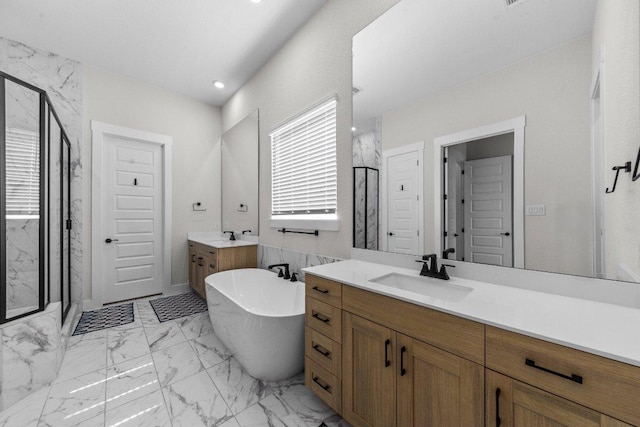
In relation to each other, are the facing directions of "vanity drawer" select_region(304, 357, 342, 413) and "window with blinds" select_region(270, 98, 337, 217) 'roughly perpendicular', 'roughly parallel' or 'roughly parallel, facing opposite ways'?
roughly parallel

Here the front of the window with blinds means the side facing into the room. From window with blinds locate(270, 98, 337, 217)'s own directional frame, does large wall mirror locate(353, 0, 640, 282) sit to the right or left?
on its left

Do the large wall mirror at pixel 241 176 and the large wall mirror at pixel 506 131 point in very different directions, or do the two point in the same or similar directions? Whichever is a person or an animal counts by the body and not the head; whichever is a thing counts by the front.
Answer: same or similar directions

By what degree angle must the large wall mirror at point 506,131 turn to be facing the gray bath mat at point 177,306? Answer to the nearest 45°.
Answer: approximately 45° to its right

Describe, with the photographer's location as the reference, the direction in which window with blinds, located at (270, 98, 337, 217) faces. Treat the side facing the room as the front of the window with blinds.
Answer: facing the viewer and to the left of the viewer

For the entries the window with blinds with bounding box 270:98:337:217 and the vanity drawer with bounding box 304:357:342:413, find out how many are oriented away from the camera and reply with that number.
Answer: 0

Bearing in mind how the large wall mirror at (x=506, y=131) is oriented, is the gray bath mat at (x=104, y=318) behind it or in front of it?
in front

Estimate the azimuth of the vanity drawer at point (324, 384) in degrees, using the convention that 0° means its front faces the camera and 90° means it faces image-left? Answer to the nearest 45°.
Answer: approximately 45°

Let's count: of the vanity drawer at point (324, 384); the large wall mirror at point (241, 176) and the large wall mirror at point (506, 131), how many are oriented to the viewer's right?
0

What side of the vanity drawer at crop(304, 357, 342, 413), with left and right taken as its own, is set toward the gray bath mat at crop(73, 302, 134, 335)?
right

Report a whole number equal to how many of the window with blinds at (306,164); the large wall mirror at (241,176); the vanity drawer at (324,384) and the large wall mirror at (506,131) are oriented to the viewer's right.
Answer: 0

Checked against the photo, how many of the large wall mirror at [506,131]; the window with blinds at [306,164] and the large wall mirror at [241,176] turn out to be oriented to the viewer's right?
0

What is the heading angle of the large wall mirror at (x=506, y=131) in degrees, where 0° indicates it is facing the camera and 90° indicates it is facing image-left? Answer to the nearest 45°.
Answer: approximately 45°
